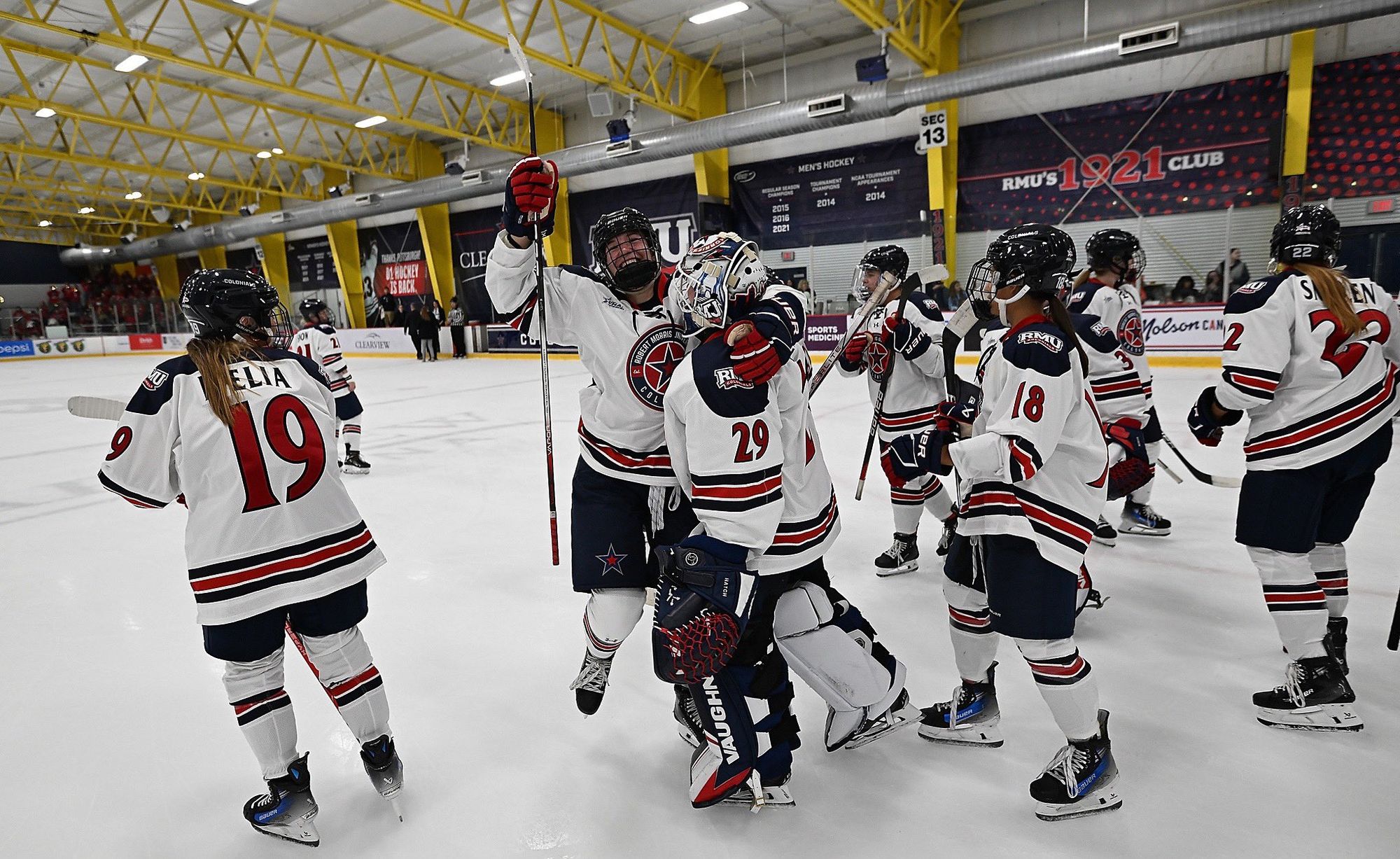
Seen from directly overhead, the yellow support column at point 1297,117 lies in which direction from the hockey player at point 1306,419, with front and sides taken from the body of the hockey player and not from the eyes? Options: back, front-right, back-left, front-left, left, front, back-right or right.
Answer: front-right

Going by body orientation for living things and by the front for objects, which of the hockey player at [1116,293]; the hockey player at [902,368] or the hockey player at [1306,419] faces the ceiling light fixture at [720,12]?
the hockey player at [1306,419]

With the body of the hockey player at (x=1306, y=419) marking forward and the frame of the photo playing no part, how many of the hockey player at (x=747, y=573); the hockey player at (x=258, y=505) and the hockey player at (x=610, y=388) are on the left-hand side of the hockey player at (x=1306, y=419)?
3

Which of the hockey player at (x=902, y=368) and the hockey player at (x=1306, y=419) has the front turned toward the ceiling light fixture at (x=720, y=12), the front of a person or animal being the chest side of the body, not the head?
the hockey player at (x=1306, y=419)

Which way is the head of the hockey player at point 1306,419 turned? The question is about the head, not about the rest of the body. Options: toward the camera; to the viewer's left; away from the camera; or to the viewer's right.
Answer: away from the camera

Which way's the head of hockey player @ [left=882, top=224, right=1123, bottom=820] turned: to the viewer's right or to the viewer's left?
to the viewer's left

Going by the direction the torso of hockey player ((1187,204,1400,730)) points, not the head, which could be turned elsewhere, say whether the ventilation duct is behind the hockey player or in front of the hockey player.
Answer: in front

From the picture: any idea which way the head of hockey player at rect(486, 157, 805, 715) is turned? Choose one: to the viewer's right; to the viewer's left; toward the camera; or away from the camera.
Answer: toward the camera

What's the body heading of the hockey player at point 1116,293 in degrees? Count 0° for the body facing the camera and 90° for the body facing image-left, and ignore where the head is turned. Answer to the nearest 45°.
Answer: approximately 315°

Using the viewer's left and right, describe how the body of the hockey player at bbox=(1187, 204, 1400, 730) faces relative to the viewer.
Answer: facing away from the viewer and to the left of the viewer

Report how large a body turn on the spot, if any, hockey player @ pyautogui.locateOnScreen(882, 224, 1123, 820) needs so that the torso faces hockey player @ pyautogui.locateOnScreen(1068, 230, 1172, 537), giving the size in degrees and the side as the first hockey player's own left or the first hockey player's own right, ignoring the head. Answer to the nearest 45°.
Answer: approximately 90° to the first hockey player's own right

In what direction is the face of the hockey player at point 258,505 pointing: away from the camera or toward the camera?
away from the camera

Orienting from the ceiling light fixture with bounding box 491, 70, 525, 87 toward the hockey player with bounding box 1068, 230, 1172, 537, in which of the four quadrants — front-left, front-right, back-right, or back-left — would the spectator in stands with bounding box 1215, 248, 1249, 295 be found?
front-left
